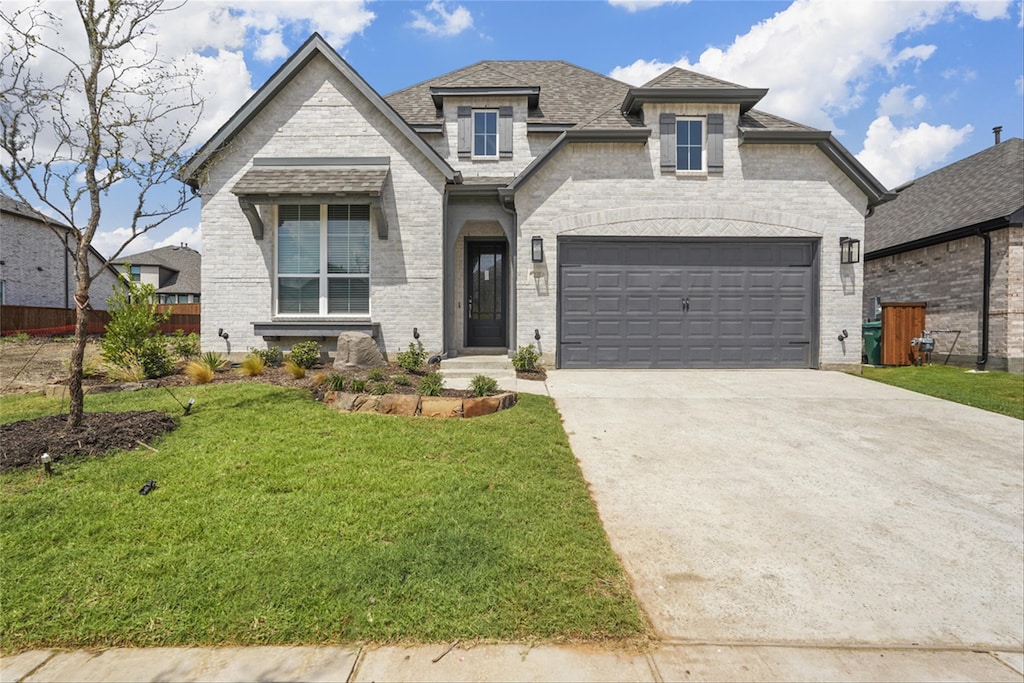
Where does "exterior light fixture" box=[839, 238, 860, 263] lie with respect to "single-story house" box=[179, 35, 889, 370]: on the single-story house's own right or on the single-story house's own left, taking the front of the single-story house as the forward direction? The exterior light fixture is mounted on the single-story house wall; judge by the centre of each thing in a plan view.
on the single-story house's own left

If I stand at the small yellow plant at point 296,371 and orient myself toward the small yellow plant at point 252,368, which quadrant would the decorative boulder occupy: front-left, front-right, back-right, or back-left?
back-right

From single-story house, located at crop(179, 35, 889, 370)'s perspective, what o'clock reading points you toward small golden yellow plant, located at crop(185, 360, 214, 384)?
The small golden yellow plant is roughly at 2 o'clock from the single-story house.

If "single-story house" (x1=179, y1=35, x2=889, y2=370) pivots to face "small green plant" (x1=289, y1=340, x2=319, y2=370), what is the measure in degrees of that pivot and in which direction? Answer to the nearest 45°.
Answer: approximately 90° to its right

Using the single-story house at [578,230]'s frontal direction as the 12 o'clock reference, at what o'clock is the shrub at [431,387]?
The shrub is roughly at 1 o'clock from the single-story house.

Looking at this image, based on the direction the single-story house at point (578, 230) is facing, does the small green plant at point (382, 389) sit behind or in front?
in front

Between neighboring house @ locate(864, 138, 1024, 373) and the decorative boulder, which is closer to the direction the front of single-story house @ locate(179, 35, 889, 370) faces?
the decorative boulder

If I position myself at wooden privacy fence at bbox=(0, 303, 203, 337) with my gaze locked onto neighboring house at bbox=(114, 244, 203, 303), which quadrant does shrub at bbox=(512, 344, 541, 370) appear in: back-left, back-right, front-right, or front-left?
back-right

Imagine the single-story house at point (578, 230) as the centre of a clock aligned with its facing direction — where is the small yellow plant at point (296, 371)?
The small yellow plant is roughly at 2 o'clock from the single-story house.

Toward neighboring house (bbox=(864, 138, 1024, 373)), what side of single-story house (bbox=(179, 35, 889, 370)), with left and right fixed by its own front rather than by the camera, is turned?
left

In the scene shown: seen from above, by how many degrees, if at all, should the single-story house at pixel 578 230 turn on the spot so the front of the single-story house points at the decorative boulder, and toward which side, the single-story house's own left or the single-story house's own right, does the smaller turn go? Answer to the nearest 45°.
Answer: approximately 90° to the single-story house's own right

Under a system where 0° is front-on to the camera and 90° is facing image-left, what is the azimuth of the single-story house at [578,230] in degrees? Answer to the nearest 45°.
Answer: approximately 0°

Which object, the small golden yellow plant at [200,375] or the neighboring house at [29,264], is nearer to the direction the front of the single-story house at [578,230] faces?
the small golden yellow plant

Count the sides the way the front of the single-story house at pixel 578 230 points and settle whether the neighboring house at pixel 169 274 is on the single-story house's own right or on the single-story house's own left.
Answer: on the single-story house's own right
